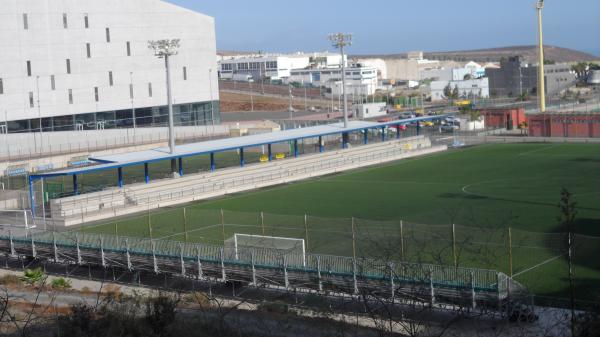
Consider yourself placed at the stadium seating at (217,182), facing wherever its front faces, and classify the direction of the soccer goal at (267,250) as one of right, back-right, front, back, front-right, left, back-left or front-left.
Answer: front-right

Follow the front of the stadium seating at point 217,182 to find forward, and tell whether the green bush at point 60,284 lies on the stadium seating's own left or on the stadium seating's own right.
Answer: on the stadium seating's own right

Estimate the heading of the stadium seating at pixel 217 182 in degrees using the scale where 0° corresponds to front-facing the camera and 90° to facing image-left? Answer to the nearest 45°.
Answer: approximately 315°

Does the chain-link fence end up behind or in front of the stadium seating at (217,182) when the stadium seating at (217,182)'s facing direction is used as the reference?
in front

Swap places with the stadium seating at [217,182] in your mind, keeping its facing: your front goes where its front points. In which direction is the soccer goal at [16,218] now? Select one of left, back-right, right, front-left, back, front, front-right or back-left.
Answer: right
